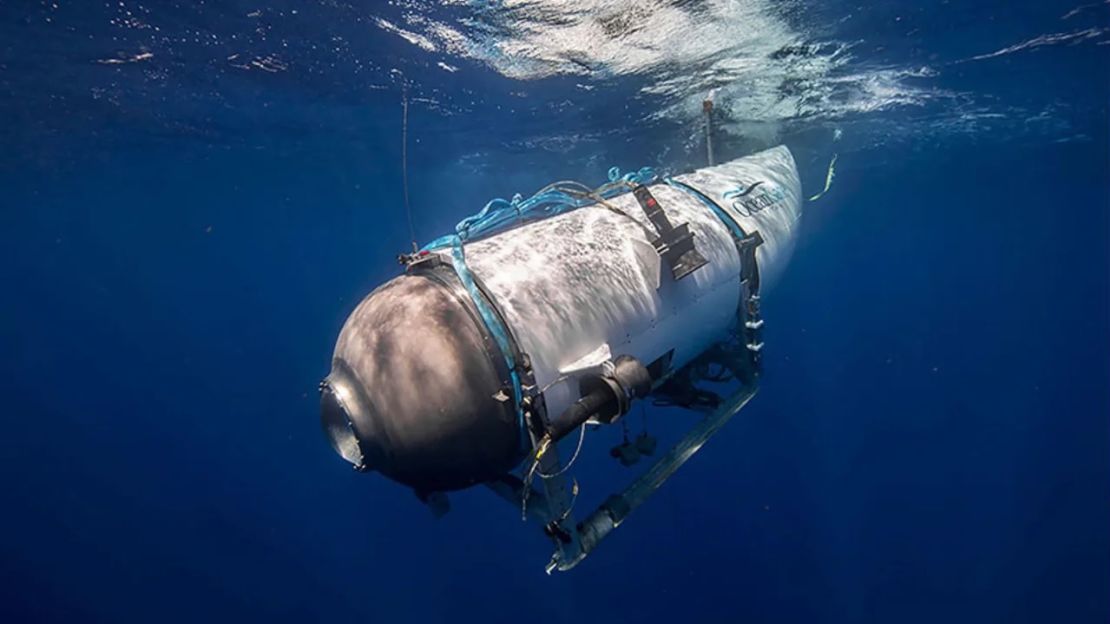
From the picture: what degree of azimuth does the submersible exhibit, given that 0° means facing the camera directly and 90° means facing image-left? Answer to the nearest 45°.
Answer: approximately 45°
